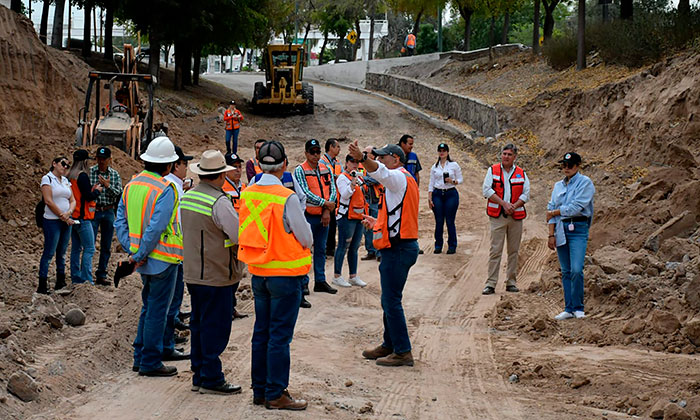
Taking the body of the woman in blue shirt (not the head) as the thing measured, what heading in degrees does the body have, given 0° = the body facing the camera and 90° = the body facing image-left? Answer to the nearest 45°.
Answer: approximately 45°

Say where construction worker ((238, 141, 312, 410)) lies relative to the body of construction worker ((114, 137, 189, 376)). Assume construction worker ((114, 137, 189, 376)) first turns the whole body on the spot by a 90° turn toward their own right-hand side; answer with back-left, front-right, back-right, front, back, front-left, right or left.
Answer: front

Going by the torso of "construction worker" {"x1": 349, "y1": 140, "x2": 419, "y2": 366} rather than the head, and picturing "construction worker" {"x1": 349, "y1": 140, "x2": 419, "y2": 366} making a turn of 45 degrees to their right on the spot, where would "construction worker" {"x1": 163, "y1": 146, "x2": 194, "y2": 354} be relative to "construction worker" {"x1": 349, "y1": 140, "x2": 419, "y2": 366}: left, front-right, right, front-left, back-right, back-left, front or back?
front-left

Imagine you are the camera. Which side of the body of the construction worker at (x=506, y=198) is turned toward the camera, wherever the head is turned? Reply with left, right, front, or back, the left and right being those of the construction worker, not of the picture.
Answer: front

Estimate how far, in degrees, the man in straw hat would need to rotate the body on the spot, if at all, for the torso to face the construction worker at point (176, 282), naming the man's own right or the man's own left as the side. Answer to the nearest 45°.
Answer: approximately 45° to the man's own left

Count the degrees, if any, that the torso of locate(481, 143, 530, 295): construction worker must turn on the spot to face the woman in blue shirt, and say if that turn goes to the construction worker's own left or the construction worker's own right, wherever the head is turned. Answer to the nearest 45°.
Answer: approximately 45° to the construction worker's own left

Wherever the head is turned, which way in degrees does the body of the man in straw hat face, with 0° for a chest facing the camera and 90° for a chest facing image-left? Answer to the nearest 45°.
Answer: approximately 225°

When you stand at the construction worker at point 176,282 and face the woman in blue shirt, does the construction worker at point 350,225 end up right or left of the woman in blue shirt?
left

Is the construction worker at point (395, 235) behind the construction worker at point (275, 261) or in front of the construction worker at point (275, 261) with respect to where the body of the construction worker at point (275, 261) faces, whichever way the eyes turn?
in front

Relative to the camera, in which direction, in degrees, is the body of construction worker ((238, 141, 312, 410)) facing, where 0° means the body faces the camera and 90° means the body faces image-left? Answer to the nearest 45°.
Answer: approximately 225°

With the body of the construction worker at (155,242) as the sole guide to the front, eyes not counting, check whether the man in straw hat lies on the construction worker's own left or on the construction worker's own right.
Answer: on the construction worker's own right

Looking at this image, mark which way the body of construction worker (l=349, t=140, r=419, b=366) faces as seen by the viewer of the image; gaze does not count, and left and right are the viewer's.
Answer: facing to the left of the viewer

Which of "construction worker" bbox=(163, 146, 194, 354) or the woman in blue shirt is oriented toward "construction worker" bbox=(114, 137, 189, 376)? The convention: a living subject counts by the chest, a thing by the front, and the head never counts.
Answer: the woman in blue shirt

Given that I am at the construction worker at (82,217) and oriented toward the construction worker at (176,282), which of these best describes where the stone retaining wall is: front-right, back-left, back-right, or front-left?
back-left

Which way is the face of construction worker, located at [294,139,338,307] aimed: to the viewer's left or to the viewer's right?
to the viewer's right

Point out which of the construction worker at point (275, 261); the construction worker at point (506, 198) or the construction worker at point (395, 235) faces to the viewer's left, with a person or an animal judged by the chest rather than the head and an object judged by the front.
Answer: the construction worker at point (395, 235)

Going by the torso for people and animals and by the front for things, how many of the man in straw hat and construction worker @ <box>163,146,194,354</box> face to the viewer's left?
0
